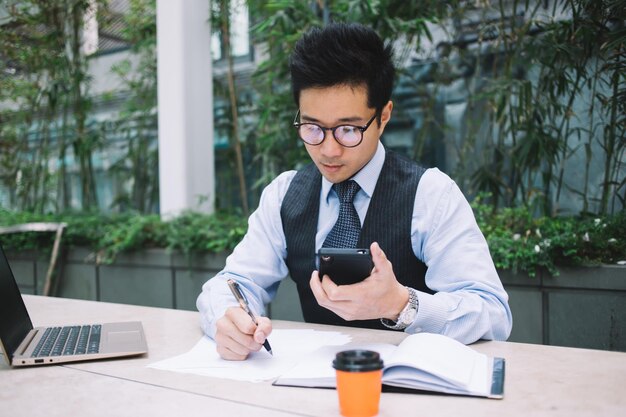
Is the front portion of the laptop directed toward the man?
yes

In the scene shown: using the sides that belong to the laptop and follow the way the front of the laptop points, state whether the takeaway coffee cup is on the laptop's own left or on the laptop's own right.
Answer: on the laptop's own right

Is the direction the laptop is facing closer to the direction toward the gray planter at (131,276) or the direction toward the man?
the man

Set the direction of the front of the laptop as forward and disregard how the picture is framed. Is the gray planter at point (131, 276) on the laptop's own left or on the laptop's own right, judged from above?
on the laptop's own left

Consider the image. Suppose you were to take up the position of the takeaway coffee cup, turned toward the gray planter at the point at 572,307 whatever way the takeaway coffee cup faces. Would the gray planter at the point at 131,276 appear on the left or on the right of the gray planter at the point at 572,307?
left

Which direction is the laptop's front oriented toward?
to the viewer's right
